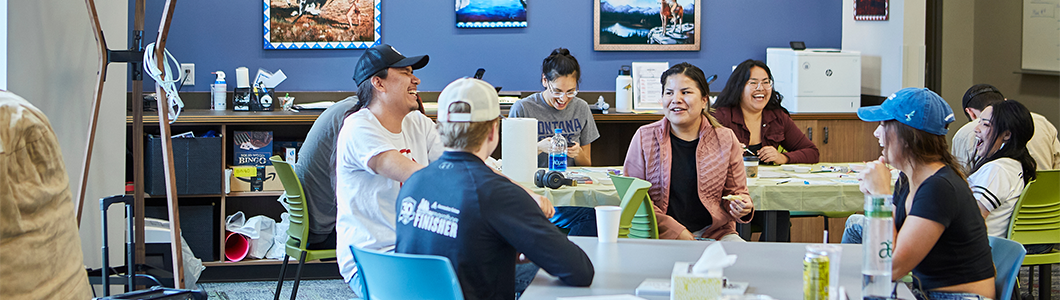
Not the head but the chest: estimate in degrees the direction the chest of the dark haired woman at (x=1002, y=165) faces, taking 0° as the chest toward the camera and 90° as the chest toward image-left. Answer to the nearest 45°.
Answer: approximately 90°

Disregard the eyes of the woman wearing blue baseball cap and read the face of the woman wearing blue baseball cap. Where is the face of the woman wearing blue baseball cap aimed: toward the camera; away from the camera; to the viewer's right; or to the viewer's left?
to the viewer's left

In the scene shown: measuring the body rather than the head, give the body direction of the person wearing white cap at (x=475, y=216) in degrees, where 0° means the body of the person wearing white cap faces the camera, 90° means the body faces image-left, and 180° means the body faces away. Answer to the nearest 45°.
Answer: approximately 225°

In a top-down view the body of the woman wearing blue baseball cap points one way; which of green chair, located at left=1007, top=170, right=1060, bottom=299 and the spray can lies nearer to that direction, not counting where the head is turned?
the spray can

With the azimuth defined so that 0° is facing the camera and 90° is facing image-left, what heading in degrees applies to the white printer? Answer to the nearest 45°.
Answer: approximately 0°

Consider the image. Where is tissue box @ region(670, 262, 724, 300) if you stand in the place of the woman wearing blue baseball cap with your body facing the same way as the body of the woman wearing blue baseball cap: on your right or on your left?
on your left

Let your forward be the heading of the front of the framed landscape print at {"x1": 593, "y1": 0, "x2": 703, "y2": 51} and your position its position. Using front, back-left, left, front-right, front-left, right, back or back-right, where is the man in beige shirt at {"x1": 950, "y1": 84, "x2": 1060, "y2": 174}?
front-left

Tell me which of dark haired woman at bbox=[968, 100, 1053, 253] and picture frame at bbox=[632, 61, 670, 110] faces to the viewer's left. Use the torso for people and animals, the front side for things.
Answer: the dark haired woman

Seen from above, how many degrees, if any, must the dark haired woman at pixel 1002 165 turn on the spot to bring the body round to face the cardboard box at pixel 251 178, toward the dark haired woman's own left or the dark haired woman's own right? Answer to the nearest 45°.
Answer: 0° — they already face it

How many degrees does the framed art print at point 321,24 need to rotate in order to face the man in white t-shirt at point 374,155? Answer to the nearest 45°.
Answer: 0° — it already faces them

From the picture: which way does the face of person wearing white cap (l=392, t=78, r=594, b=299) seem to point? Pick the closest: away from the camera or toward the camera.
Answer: away from the camera
